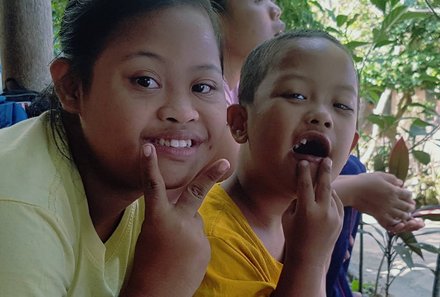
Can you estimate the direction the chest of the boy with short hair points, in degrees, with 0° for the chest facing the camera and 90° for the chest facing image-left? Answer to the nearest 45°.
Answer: approximately 315°

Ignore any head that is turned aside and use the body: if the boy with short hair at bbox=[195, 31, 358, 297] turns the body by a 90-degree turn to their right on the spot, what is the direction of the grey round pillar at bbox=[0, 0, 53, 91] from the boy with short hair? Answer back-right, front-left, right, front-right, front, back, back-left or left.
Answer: right
